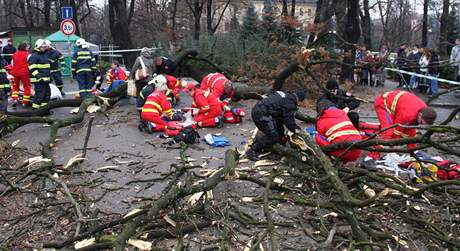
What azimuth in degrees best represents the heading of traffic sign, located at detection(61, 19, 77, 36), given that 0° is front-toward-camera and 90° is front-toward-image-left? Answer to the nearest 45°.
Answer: approximately 0°

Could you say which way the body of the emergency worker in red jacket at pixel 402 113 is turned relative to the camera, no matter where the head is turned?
to the viewer's right

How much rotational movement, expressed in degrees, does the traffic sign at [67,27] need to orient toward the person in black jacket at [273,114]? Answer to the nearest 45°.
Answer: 0° — it already faces them

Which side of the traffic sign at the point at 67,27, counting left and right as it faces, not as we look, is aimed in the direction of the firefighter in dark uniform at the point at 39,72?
front

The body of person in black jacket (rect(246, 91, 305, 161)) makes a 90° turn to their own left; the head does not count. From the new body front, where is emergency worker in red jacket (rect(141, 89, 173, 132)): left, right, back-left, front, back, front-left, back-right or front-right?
front-left

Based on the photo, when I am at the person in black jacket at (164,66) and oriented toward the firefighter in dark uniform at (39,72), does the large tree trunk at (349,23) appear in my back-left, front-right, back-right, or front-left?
back-right

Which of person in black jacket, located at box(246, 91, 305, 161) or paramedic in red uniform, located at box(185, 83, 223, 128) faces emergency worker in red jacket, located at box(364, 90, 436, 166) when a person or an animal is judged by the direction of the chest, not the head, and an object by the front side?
the person in black jacket

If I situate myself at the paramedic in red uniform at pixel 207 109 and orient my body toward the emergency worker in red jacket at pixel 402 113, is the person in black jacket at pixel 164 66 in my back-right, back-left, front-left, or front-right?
back-left

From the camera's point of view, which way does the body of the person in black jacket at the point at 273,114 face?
to the viewer's right
